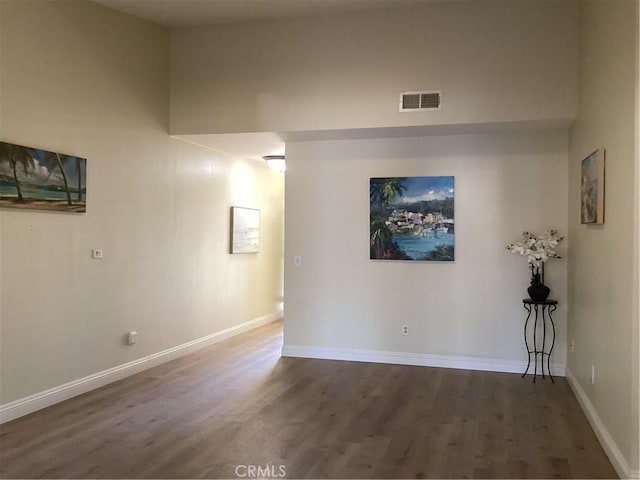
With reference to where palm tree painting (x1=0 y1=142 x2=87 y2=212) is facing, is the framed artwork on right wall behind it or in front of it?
in front

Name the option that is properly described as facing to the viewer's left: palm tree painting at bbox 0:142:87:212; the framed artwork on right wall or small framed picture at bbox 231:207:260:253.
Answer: the framed artwork on right wall

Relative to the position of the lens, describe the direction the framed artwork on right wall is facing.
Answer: facing to the left of the viewer

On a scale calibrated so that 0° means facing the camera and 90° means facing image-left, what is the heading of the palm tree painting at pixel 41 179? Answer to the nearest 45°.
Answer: approximately 315°

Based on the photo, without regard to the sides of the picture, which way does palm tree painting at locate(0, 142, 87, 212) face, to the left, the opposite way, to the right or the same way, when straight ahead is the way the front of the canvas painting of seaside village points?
to the left

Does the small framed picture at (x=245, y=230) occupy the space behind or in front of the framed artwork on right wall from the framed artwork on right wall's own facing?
in front

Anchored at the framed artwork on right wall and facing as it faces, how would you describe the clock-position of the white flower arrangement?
The white flower arrangement is roughly at 2 o'clock from the framed artwork on right wall.
